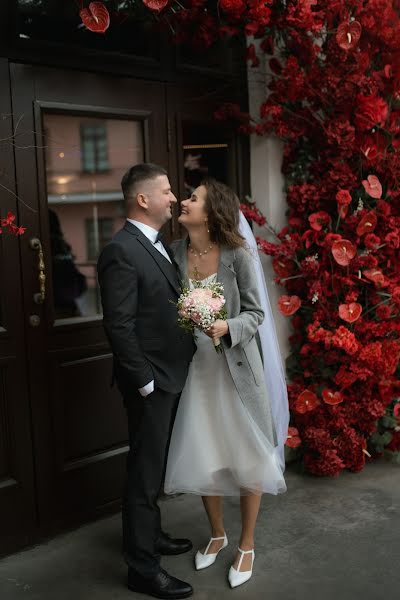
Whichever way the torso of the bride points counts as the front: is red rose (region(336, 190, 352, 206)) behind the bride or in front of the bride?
behind

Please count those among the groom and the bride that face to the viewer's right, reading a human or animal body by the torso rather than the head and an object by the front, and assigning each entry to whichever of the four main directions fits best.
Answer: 1

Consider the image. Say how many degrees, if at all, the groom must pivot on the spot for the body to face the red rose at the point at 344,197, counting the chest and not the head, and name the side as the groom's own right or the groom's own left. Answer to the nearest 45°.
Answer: approximately 45° to the groom's own left

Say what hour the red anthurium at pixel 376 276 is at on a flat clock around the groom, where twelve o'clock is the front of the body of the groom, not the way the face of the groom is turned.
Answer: The red anthurium is roughly at 11 o'clock from the groom.

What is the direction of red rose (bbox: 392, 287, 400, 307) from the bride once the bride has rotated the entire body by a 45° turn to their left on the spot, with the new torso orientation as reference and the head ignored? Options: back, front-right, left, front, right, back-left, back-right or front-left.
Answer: back-left

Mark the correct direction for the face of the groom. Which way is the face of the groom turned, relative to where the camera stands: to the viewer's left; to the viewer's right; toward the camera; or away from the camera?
to the viewer's right

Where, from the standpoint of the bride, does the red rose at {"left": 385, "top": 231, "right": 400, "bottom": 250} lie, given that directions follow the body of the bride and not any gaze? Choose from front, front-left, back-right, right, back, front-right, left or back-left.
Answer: back

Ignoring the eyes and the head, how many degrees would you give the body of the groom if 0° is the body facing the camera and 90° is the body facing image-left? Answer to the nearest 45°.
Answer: approximately 270°

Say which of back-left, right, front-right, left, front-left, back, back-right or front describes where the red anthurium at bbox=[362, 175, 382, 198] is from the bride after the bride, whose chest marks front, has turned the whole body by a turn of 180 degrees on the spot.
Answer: front
